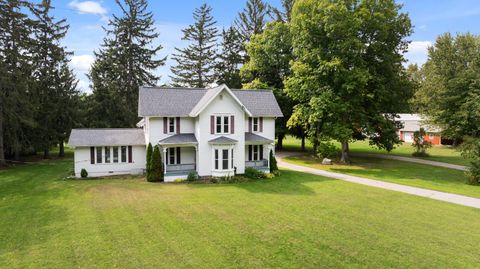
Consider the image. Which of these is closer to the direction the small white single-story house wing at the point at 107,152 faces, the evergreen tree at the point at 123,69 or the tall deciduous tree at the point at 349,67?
the tall deciduous tree

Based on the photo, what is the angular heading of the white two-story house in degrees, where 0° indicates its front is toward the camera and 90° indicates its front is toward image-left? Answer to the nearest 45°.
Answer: approximately 0°

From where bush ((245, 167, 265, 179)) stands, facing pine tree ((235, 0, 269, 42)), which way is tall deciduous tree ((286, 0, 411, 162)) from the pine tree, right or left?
right

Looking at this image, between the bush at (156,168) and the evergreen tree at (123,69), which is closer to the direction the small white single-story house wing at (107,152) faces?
the bush

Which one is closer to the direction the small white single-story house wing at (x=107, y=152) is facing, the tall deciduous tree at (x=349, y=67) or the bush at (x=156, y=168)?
the bush

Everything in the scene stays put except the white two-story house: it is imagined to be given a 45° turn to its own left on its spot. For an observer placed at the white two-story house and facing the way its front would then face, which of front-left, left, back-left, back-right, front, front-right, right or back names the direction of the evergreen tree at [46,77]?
back

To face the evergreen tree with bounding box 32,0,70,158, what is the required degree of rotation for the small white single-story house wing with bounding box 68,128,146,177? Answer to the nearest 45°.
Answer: approximately 135° to its right

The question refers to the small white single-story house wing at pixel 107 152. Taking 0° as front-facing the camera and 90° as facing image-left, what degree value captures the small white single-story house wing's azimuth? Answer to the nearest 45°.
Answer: approximately 0°

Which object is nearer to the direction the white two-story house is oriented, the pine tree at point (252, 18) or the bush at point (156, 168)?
the bush
